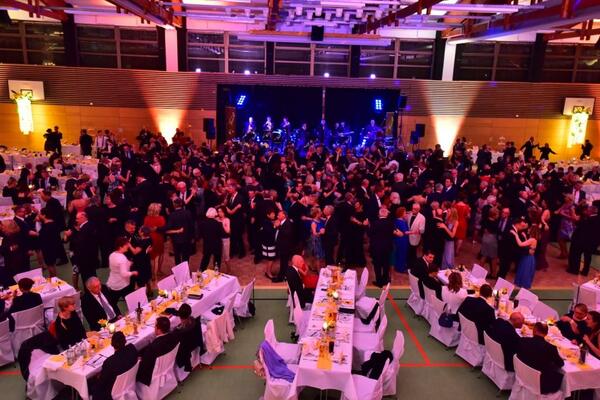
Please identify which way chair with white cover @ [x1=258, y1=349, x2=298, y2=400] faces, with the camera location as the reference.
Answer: facing to the right of the viewer

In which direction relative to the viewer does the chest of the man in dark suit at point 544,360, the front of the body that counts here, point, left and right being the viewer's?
facing away from the viewer and to the right of the viewer

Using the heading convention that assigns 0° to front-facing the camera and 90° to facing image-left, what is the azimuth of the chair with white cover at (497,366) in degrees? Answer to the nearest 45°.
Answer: approximately 225°

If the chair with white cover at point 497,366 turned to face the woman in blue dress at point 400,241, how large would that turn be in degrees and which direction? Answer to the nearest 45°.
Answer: approximately 90° to its left

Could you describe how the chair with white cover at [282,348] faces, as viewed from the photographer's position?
facing to the right of the viewer

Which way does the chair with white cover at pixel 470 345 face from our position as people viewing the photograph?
facing away from the viewer and to the right of the viewer

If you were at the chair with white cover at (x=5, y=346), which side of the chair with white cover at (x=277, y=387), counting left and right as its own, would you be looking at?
back

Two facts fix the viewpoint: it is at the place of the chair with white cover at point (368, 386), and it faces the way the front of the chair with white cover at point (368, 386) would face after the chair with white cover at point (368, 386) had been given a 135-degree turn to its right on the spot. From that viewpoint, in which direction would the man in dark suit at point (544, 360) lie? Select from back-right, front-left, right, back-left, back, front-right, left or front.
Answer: front-right

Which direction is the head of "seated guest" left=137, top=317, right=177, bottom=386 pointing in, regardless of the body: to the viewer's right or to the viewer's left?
to the viewer's left
